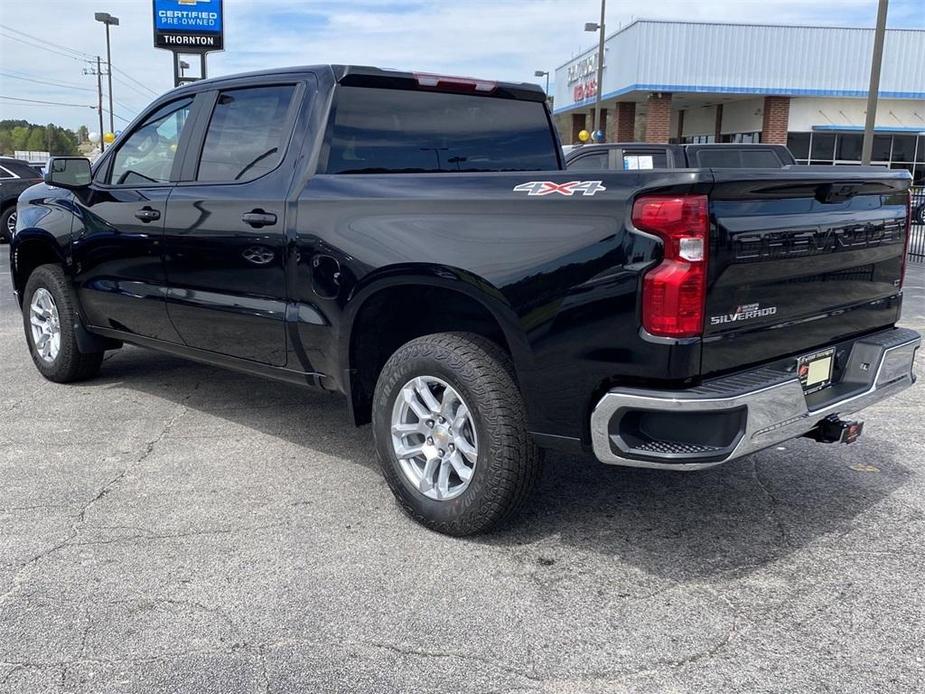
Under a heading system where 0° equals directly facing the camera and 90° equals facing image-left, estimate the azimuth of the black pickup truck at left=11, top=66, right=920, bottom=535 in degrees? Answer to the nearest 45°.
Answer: approximately 135°

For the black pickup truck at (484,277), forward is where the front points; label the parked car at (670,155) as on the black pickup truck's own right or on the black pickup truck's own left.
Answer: on the black pickup truck's own right

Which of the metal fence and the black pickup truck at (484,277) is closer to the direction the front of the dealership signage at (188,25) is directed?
the black pickup truck

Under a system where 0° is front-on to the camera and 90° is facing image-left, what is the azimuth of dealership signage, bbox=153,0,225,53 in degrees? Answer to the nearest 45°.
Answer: approximately 0°

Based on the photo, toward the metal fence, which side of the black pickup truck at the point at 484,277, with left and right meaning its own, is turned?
right

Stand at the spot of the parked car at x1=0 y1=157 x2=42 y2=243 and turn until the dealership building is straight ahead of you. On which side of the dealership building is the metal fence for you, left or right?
right

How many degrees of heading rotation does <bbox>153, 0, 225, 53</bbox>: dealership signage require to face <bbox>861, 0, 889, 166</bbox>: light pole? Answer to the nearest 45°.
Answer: approximately 45° to its left

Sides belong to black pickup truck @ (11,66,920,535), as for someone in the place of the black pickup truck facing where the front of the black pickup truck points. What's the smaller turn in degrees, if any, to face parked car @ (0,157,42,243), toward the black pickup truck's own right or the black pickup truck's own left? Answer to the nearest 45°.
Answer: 0° — it already faces it

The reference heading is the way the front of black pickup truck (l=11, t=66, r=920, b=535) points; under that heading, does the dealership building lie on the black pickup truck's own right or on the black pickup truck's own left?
on the black pickup truck's own right

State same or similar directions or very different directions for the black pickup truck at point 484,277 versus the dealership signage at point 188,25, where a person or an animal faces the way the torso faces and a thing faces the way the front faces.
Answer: very different directions

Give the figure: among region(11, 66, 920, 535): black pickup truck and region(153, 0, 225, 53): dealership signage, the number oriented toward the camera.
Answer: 1

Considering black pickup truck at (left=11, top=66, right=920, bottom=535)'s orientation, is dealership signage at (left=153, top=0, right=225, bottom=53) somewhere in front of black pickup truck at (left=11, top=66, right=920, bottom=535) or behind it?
in front

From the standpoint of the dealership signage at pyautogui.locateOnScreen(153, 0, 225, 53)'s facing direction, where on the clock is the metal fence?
The metal fence is roughly at 10 o'clock from the dealership signage.
